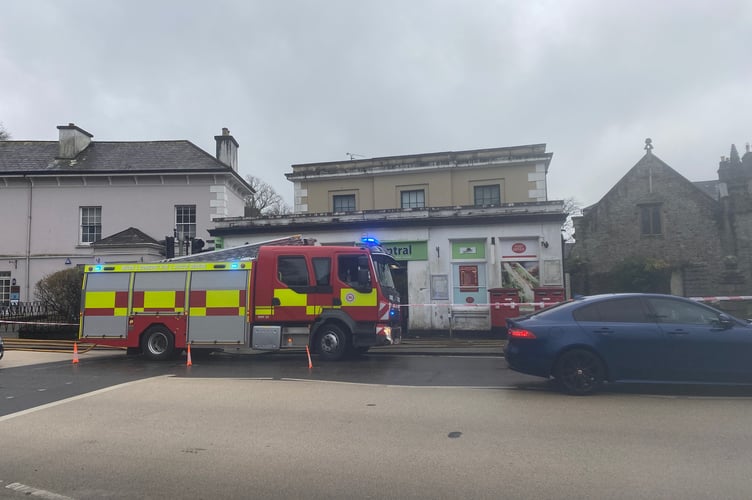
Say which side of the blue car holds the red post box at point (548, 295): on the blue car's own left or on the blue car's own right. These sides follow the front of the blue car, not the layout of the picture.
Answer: on the blue car's own left

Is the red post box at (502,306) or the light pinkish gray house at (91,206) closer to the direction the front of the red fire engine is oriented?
the red post box

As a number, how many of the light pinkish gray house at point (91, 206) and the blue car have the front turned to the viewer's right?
1

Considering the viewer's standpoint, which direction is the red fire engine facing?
facing to the right of the viewer

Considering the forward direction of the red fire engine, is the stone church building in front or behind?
in front

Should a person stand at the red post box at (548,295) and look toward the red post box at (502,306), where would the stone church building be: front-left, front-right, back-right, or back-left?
back-right

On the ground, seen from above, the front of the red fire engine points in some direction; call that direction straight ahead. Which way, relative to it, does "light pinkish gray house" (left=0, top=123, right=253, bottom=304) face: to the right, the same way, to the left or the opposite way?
to the right

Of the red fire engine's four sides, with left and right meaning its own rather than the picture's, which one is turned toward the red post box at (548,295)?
front

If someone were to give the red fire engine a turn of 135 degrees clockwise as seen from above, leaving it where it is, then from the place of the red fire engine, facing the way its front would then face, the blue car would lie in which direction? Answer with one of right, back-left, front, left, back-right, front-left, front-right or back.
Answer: left

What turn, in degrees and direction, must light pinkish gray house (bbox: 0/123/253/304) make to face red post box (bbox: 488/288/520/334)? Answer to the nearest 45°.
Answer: approximately 45° to its left

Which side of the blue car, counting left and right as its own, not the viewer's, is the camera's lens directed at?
right

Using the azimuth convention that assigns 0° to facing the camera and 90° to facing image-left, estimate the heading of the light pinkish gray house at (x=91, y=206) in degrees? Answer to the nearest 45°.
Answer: approximately 0°

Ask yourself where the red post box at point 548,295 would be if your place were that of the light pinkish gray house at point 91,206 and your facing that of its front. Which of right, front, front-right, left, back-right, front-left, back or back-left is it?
front-left

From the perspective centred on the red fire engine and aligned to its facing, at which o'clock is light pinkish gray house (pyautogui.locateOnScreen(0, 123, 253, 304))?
The light pinkish gray house is roughly at 8 o'clock from the red fire engine.
